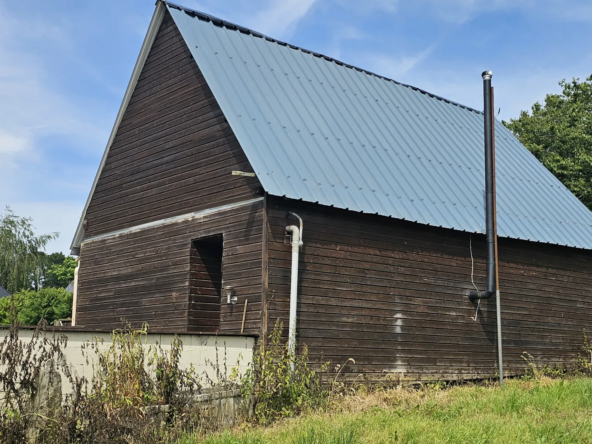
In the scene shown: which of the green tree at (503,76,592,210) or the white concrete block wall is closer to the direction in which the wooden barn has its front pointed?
the white concrete block wall

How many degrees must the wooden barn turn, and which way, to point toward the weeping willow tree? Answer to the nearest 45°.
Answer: approximately 90° to its right

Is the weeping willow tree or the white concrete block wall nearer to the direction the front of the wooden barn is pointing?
the white concrete block wall

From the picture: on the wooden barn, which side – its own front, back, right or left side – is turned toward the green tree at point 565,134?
back

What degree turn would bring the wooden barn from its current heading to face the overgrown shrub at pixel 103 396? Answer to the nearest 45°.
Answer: approximately 45° to its left

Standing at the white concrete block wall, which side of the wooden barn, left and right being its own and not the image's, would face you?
front

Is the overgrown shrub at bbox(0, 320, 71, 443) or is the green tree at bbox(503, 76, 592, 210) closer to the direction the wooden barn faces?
the overgrown shrub

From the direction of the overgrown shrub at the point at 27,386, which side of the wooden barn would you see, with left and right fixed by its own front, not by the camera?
front

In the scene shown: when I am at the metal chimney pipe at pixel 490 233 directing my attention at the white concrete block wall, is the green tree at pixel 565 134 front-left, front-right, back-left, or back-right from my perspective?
back-right

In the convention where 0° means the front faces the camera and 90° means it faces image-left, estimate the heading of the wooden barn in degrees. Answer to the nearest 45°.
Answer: approximately 45°
